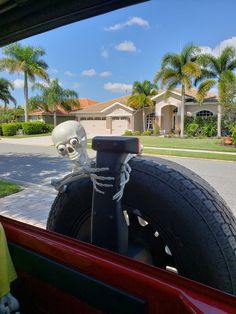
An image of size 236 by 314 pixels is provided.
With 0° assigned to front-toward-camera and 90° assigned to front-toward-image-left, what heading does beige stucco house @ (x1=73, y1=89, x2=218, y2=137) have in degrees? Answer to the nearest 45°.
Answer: approximately 0°

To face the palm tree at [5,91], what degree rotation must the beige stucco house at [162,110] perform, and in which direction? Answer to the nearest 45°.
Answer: approximately 90° to its right

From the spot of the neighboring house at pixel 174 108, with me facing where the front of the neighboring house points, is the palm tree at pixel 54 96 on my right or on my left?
on my right

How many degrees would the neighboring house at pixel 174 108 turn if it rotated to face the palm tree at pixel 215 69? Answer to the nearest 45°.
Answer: approximately 45° to its left

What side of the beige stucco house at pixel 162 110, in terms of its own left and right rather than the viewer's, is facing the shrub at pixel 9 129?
right

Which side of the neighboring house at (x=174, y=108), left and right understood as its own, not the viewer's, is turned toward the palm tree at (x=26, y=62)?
right

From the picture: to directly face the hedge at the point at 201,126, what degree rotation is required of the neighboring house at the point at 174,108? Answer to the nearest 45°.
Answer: approximately 45° to its left

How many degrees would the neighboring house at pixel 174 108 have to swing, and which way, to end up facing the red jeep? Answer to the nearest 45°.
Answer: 0° — it already faces it
